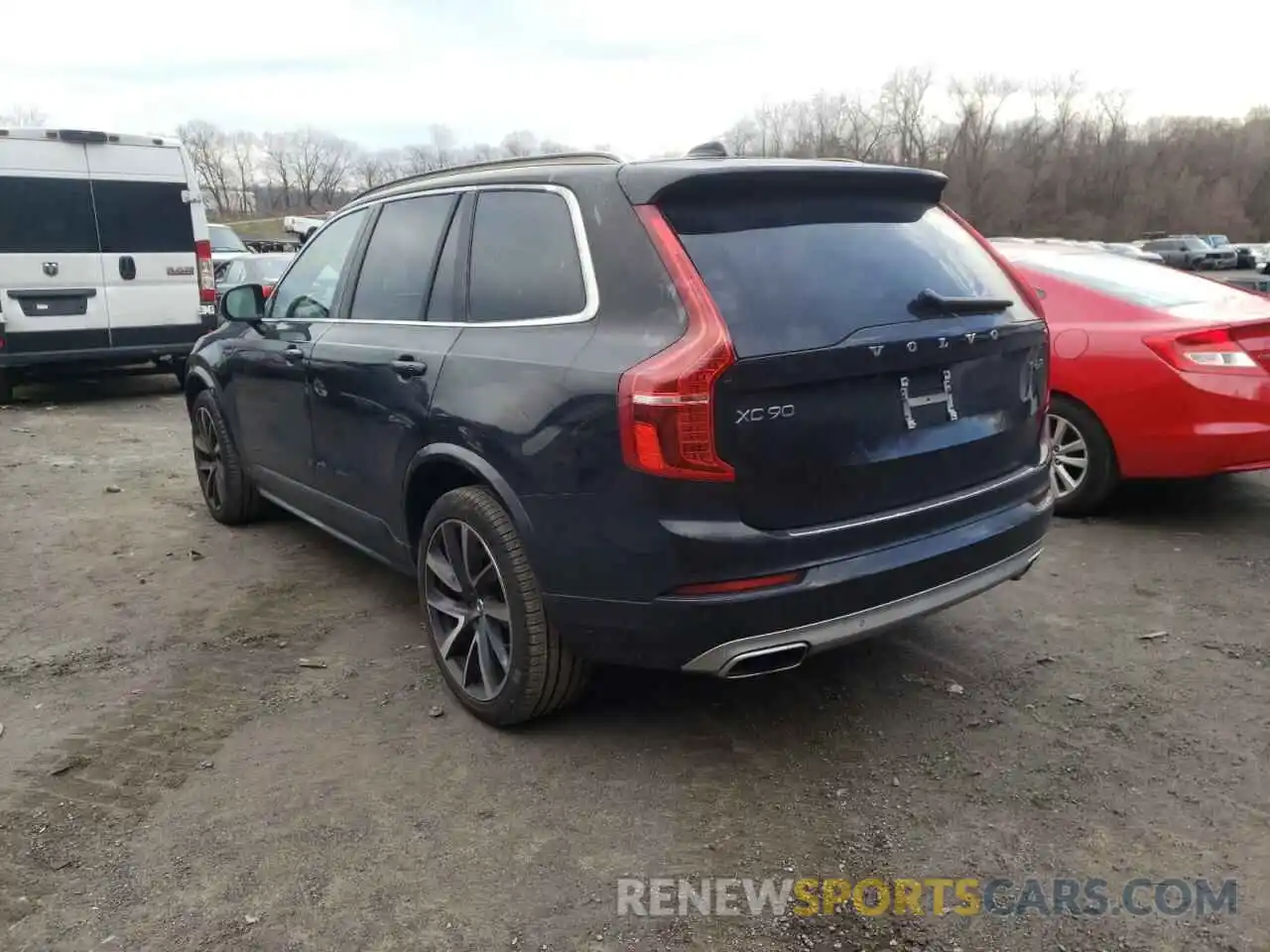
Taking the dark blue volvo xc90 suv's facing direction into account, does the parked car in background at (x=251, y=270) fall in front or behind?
in front

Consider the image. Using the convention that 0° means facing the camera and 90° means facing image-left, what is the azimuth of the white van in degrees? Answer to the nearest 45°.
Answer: approximately 180°

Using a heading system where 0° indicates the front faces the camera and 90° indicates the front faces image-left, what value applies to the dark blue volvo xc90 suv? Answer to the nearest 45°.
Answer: approximately 135°

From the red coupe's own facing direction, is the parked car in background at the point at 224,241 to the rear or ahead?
ahead

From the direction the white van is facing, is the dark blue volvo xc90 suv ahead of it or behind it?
behind

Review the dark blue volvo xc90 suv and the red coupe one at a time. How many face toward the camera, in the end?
0

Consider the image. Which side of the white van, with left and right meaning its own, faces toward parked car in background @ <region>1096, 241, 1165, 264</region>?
right

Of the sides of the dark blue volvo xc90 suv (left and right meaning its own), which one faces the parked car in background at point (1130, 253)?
right

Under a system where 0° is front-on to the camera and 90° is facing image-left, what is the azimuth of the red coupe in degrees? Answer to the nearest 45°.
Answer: approximately 135°

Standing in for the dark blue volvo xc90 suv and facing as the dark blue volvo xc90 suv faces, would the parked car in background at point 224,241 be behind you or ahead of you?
ahead
